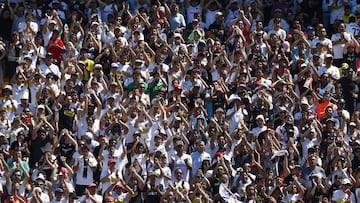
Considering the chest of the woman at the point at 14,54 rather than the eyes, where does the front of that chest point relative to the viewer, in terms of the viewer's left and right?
facing the viewer and to the right of the viewer

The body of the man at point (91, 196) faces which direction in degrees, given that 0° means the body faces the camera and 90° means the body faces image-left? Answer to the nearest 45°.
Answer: approximately 45°

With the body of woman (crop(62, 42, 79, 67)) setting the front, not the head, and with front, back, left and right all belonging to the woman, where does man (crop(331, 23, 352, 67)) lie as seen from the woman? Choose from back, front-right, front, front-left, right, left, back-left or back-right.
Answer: back-left

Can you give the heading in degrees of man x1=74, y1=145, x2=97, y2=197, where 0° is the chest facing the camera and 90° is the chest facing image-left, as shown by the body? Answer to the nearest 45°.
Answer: approximately 0°

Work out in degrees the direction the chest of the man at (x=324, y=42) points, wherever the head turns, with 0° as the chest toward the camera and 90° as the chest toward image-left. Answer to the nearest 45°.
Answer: approximately 45°

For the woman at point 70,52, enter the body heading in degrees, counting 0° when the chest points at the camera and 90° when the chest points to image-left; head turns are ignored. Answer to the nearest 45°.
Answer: approximately 45°

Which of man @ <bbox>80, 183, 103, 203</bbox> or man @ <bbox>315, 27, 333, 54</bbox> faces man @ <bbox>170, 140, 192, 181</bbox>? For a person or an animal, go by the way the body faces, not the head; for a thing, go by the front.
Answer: man @ <bbox>315, 27, 333, 54</bbox>

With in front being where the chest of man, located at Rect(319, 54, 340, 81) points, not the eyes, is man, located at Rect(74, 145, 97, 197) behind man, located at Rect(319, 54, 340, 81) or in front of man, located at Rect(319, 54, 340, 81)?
in front

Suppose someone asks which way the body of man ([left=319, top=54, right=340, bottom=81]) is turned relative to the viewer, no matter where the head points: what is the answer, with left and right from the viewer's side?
facing the viewer and to the left of the viewer

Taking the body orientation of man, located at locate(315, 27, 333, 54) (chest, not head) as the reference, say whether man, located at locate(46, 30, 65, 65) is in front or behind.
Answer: in front

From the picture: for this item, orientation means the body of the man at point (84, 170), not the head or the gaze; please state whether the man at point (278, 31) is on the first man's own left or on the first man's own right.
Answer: on the first man's own left

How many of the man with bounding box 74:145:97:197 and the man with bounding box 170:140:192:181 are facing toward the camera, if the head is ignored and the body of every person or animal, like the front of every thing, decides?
2
